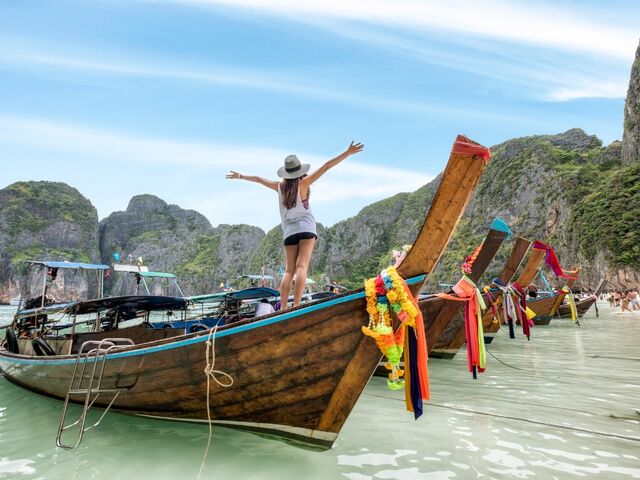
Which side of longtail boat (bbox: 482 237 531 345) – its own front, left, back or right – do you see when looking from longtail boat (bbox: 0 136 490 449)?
right

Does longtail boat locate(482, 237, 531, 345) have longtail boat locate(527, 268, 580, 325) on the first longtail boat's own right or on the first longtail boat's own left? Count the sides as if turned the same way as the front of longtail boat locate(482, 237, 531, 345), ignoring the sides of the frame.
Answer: on the first longtail boat's own left

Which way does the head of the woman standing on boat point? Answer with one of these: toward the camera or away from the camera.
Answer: away from the camera

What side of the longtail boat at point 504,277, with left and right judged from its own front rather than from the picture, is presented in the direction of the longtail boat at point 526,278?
left

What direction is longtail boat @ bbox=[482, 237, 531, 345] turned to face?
to the viewer's right

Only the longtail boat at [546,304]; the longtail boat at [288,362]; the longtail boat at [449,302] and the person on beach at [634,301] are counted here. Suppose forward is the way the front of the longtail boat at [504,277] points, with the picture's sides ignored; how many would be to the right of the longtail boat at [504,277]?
2

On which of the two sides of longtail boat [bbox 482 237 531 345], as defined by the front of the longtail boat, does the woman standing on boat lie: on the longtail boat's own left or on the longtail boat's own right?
on the longtail boat's own right

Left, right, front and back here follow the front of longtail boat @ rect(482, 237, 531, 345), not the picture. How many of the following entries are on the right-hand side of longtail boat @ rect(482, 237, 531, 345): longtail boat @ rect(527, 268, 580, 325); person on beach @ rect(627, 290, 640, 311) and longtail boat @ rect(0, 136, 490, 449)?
1

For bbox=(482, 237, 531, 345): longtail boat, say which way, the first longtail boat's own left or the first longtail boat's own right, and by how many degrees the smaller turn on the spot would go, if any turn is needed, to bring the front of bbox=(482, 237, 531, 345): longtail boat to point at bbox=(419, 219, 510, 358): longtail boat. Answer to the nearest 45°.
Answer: approximately 90° to the first longtail boat's own right
